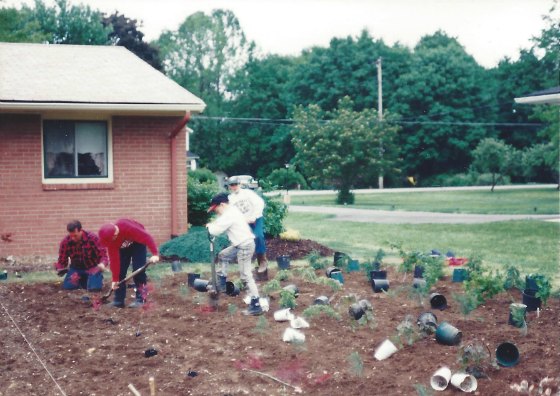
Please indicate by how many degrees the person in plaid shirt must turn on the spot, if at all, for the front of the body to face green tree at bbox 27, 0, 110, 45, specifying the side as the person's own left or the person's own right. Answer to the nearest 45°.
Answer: approximately 180°

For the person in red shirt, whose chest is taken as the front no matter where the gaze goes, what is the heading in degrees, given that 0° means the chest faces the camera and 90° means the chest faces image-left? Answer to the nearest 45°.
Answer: approximately 45°

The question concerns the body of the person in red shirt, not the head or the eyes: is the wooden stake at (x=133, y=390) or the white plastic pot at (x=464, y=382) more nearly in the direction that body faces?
the wooden stake

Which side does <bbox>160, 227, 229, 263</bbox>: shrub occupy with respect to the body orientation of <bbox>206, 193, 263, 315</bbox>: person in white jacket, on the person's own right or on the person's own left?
on the person's own right

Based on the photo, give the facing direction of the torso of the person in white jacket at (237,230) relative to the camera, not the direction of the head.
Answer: to the viewer's left

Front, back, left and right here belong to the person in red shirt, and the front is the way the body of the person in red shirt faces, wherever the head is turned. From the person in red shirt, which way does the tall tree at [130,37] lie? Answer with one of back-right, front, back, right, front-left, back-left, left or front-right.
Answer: back-right

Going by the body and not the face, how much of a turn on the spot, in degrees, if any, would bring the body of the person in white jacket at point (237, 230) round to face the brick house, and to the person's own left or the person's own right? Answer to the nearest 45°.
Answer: approximately 45° to the person's own right

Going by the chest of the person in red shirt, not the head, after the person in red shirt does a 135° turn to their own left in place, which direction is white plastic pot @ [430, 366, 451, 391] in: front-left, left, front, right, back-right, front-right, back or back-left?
front-right

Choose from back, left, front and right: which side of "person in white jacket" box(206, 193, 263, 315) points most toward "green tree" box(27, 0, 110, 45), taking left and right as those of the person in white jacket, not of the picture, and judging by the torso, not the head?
right

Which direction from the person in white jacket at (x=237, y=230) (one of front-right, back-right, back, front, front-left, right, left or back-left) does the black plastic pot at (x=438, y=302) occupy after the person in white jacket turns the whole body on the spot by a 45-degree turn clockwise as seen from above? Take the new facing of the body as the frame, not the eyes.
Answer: back-right

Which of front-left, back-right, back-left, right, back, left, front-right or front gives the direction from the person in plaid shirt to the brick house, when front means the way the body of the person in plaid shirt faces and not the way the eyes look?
back

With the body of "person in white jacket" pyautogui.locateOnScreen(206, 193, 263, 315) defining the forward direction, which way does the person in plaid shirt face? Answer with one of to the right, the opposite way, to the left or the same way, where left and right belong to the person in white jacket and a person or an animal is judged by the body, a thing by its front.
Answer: to the left

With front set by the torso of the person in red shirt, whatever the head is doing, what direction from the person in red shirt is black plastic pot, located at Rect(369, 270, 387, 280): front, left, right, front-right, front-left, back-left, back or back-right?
back-left

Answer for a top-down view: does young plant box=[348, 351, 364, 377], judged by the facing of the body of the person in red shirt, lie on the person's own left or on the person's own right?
on the person's own left

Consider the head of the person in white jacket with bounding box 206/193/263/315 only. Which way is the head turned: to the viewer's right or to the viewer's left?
to the viewer's left

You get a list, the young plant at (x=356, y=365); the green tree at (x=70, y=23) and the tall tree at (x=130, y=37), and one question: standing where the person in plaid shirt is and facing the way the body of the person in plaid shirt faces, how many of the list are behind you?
2

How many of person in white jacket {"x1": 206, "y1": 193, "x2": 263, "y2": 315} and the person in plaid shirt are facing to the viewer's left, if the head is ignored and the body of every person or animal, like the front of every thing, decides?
1

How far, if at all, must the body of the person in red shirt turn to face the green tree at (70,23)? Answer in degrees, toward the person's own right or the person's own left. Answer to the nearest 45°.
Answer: approximately 135° to the person's own right

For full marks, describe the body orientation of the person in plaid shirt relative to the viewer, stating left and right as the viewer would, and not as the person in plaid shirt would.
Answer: facing the viewer

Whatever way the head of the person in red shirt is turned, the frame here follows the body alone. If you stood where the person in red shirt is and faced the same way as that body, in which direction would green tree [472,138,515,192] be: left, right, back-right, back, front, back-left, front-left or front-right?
back

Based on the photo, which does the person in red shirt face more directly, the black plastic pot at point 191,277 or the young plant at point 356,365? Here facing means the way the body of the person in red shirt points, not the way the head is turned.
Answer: the young plant
